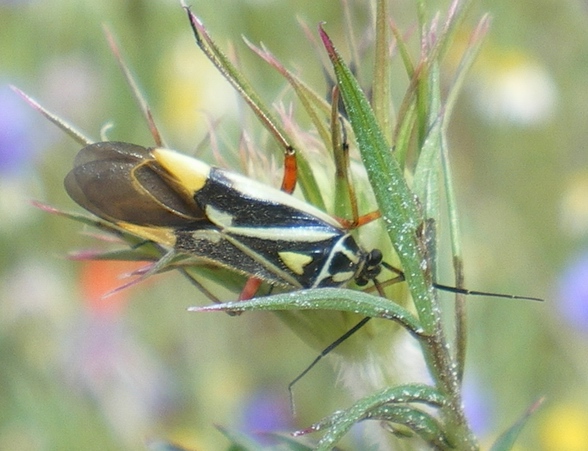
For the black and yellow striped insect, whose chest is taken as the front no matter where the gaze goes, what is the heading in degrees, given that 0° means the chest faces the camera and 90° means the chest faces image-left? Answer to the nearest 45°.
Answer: approximately 270°

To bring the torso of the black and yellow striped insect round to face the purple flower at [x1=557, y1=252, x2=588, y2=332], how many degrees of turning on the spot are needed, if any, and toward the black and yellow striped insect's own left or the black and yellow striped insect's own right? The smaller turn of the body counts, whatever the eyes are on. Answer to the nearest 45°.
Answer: approximately 45° to the black and yellow striped insect's own left
